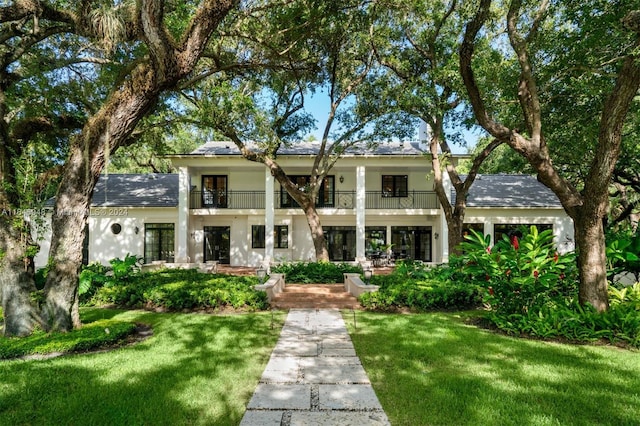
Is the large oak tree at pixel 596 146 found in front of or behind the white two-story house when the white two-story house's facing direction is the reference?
in front

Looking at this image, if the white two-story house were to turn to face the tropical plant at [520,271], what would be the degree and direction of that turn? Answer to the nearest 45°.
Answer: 0° — it already faces it

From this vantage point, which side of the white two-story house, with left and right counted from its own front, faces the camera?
front
